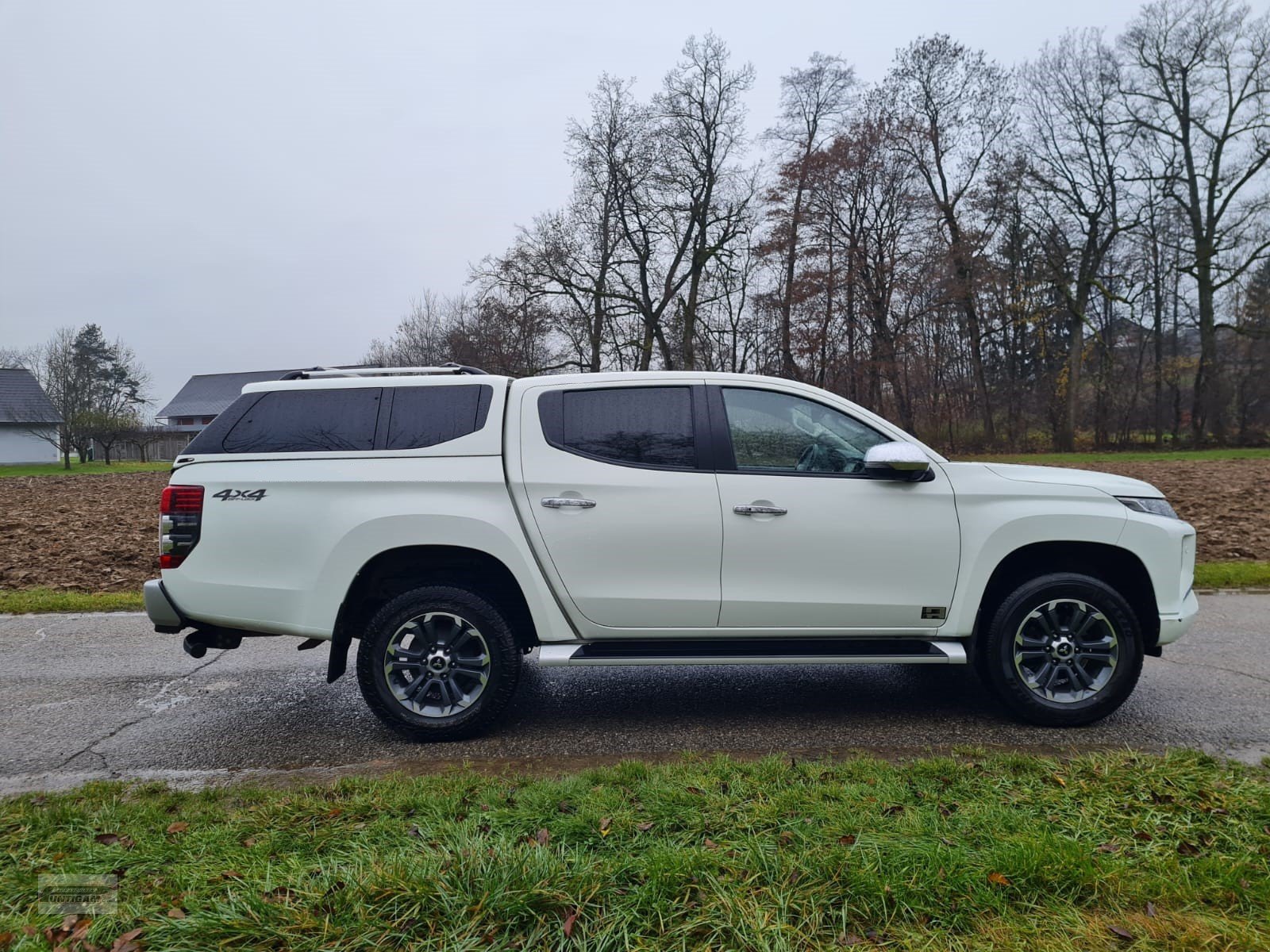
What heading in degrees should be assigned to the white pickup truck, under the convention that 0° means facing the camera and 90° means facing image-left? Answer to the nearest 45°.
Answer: approximately 270°
